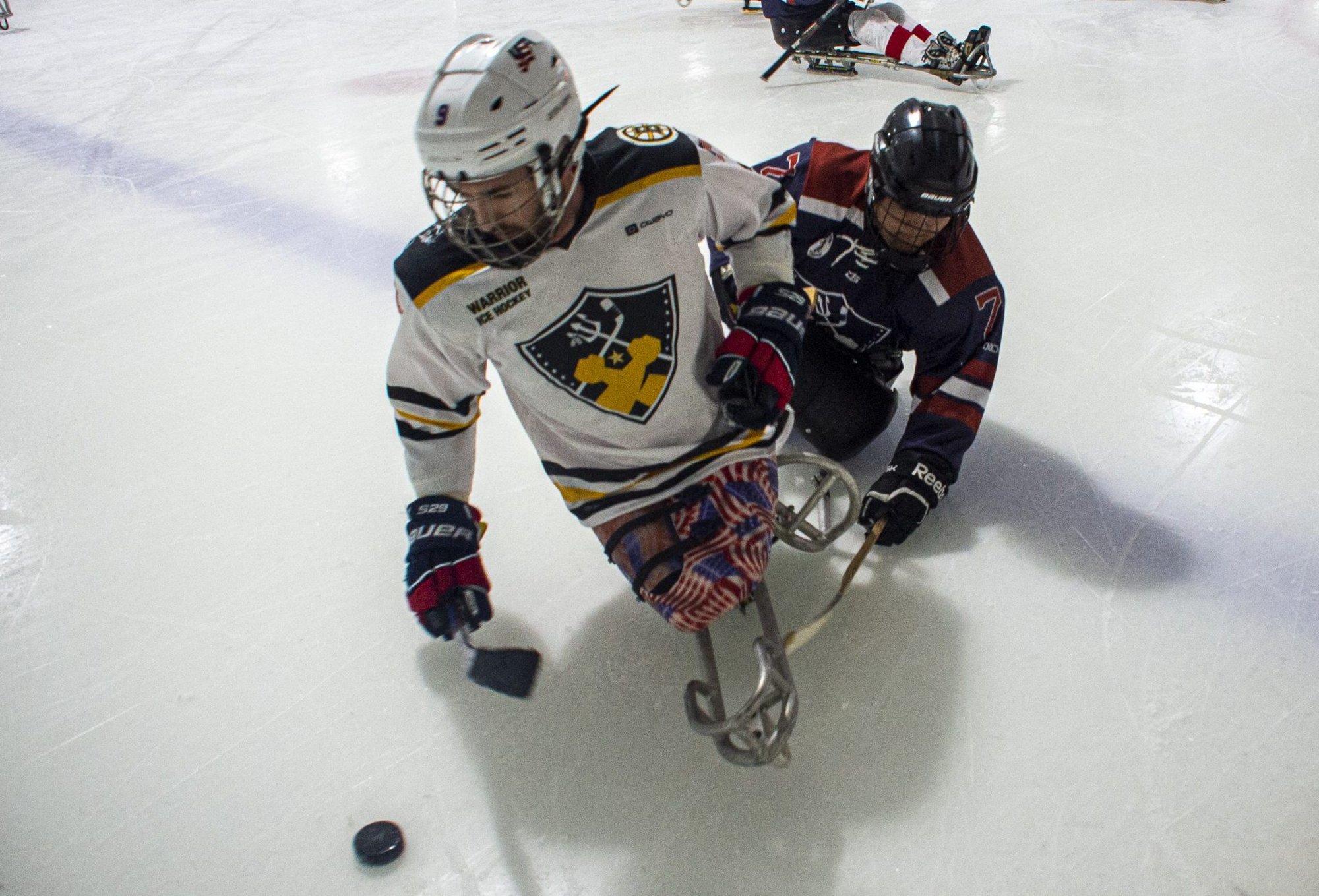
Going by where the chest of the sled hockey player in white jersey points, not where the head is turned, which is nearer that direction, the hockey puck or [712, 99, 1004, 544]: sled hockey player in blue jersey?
the hockey puck

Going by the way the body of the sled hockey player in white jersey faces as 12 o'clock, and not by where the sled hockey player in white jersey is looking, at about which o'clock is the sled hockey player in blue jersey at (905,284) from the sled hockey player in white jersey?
The sled hockey player in blue jersey is roughly at 8 o'clock from the sled hockey player in white jersey.

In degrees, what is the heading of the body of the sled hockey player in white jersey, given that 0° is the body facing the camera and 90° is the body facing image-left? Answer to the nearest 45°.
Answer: approximately 0°

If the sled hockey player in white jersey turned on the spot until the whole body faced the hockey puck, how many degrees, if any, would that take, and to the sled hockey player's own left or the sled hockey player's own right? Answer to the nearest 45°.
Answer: approximately 45° to the sled hockey player's own right

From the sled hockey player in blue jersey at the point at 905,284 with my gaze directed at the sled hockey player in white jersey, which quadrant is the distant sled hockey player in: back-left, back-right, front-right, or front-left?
back-right

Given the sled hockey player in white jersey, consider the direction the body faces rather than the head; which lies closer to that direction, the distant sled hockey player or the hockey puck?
the hockey puck
